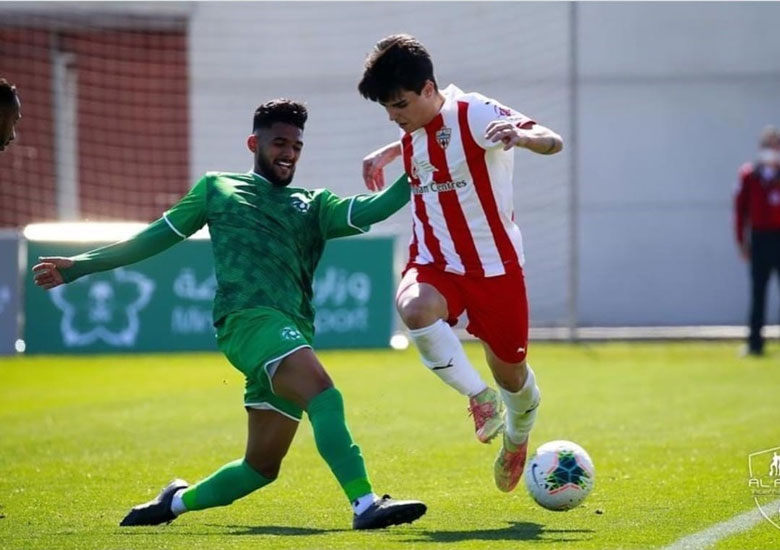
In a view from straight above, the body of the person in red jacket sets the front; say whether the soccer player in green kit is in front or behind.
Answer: in front

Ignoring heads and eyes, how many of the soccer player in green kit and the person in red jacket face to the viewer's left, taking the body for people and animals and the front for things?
0

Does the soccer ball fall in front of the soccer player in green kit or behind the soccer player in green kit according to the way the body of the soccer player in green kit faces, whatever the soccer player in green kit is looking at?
in front

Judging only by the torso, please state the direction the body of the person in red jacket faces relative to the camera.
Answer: toward the camera

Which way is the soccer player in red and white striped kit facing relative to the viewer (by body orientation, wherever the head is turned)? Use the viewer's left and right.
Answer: facing the viewer and to the left of the viewer

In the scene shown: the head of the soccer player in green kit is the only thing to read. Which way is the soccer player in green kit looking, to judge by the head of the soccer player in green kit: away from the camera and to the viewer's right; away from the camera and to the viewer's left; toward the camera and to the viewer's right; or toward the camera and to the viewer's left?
toward the camera and to the viewer's right

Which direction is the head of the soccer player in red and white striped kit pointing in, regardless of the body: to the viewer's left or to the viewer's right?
to the viewer's left

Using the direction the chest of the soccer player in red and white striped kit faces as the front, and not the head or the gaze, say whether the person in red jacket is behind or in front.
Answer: behind

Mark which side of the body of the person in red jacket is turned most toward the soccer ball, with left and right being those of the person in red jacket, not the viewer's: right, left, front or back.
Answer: front

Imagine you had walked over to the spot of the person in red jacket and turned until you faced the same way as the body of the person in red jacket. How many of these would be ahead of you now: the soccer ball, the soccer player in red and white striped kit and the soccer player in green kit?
3

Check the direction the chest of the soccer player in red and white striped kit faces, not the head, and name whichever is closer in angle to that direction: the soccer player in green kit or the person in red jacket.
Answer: the soccer player in green kit

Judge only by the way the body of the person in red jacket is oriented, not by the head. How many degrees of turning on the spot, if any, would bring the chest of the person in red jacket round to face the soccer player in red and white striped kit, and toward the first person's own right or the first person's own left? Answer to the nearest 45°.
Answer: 0° — they already face them

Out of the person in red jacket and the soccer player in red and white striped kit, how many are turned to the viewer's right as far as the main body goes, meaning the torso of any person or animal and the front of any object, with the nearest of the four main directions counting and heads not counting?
0
